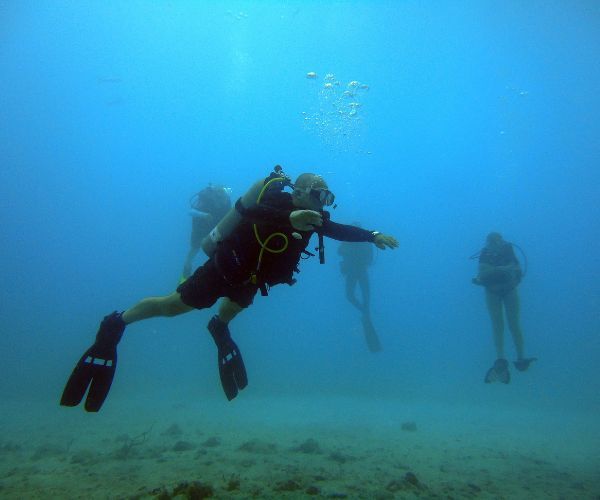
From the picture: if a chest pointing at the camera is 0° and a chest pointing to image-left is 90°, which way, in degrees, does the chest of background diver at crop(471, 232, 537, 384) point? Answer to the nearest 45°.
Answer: approximately 0°

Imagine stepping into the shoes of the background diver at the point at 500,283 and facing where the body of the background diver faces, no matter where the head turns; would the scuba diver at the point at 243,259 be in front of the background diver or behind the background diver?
in front

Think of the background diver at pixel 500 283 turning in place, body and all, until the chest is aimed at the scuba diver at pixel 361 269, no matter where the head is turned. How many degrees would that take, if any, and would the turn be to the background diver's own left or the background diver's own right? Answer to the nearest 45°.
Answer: approximately 135° to the background diver's own right
